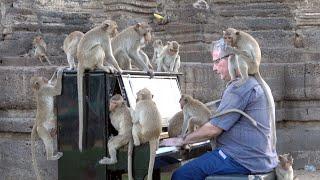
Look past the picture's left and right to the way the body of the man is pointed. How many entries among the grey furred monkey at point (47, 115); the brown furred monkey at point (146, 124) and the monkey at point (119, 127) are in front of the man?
3

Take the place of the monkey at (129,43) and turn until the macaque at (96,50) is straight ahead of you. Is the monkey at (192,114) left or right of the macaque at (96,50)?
left

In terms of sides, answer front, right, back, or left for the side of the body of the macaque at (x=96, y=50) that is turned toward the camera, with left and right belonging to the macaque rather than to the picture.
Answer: right

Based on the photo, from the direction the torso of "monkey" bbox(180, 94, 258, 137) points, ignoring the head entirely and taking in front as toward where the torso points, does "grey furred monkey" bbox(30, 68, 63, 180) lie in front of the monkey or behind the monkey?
in front

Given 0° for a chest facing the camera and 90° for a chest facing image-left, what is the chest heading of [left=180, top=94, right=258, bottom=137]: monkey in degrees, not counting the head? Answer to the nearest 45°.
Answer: approximately 90°

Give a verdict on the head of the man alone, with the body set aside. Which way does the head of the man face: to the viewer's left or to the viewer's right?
to the viewer's left

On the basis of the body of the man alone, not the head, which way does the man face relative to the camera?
to the viewer's left

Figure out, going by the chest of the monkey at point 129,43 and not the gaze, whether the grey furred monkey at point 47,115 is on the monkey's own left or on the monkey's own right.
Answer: on the monkey's own right
